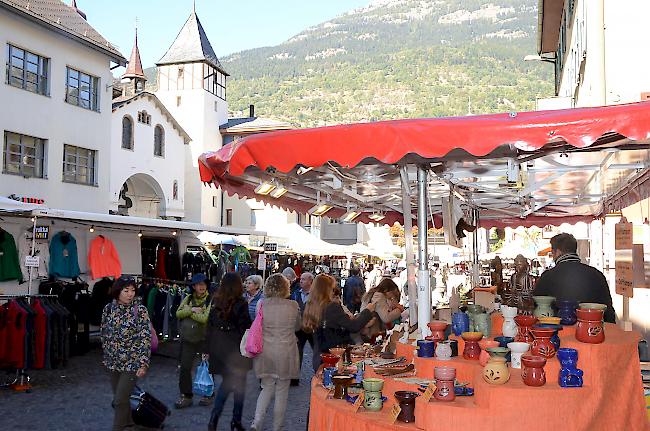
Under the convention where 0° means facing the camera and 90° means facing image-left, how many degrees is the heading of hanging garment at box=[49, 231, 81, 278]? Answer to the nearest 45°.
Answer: approximately 0°

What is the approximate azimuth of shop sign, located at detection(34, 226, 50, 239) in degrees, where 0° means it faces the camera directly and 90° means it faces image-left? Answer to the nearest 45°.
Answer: approximately 0°

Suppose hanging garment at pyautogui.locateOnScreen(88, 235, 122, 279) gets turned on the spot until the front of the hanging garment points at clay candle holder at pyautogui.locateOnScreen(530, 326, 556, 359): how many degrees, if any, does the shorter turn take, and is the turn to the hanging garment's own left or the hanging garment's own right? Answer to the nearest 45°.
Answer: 0° — it already faces it

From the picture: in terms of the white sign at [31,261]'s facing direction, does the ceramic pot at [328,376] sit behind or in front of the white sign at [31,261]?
in front
